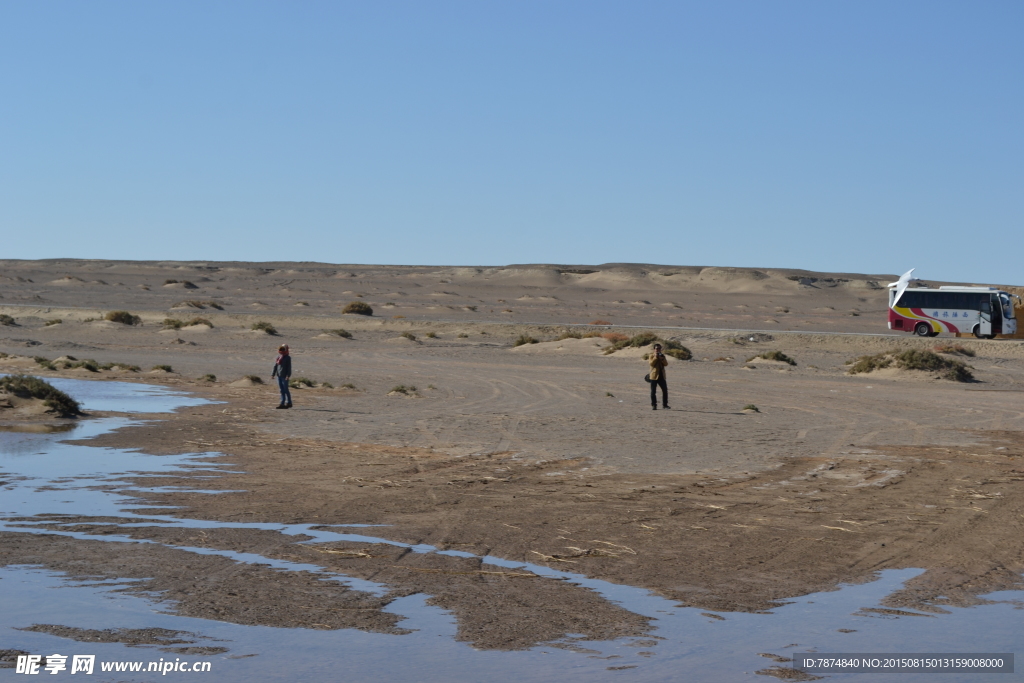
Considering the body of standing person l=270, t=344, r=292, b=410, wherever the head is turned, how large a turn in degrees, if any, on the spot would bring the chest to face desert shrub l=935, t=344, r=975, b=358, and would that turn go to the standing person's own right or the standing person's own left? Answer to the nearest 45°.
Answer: approximately 180°

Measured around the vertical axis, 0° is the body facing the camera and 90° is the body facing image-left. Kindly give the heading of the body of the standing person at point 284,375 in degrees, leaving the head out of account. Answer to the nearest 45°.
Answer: approximately 45°

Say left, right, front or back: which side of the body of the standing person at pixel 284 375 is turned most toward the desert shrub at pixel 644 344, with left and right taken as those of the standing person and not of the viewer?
back

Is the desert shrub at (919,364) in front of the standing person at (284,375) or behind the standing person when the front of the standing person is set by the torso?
behind

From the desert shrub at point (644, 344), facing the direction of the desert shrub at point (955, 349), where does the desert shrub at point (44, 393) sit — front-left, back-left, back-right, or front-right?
back-right

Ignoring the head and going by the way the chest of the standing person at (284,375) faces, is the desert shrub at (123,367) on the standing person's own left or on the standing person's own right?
on the standing person's own right
